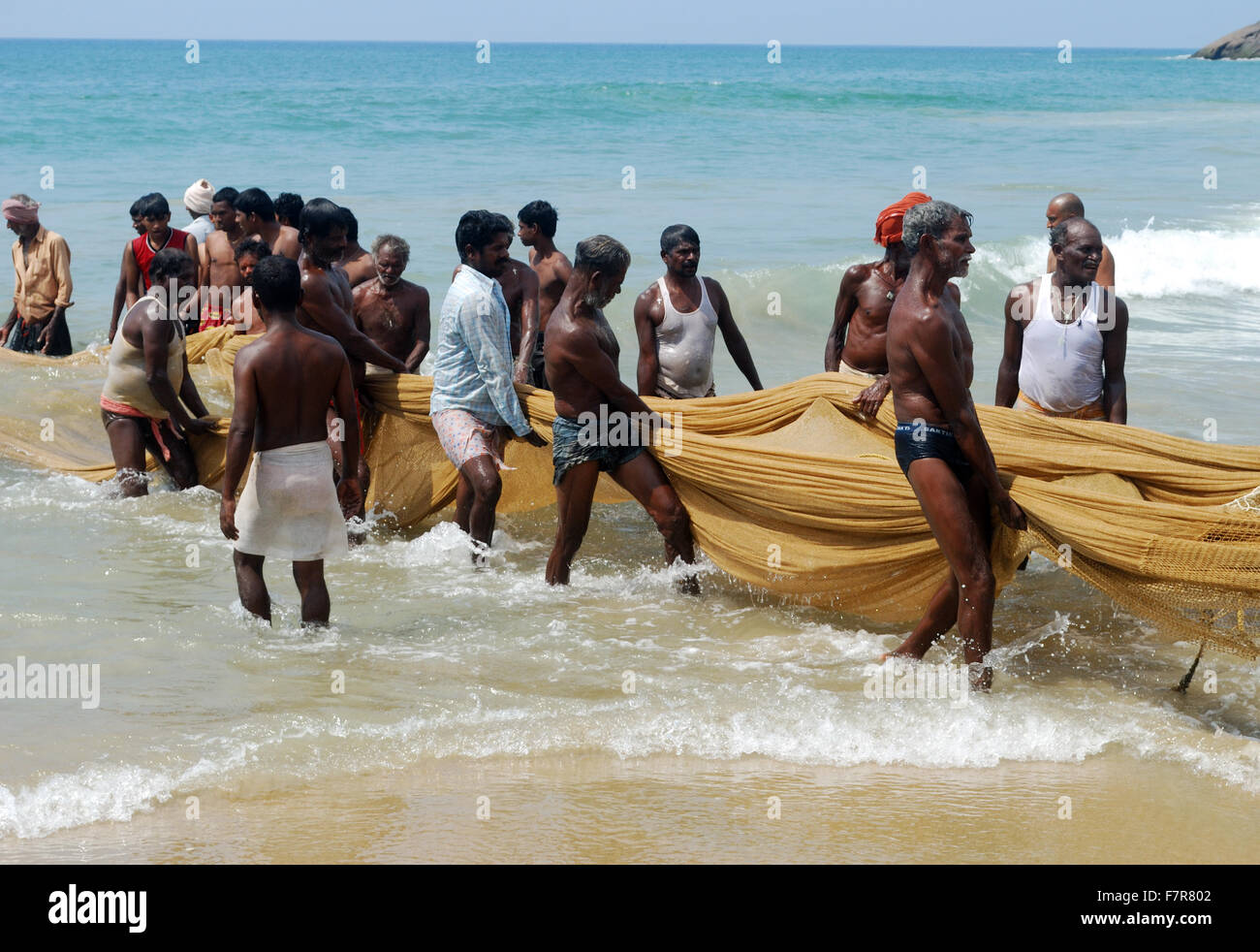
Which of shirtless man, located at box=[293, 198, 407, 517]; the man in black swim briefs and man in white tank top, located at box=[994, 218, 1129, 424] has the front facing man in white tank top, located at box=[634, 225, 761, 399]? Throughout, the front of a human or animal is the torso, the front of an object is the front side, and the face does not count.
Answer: the shirtless man

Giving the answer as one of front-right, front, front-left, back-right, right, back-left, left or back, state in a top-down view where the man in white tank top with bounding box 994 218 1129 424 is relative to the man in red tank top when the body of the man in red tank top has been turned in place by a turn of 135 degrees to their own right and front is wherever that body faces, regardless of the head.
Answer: back

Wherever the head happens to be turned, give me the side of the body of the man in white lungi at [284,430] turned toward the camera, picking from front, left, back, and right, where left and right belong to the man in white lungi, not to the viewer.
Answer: back

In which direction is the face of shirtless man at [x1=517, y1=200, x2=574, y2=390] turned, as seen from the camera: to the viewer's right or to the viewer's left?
to the viewer's left

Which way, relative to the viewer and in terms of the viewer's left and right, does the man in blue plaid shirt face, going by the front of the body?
facing to the right of the viewer

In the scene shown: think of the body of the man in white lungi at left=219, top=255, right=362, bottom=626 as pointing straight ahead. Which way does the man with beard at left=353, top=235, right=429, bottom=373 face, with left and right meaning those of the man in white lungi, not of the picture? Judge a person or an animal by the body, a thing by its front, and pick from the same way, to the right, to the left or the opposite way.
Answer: the opposite way

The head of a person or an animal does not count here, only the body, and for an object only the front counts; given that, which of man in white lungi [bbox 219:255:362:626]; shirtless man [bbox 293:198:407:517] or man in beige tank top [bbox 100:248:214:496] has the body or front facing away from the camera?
the man in white lungi

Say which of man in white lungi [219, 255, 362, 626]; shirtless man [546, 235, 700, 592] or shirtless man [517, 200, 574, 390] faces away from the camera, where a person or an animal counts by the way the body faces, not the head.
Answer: the man in white lungi

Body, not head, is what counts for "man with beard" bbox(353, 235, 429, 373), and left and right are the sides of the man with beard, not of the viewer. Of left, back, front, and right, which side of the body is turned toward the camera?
front

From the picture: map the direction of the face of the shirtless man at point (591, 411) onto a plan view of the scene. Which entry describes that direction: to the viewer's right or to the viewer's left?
to the viewer's right

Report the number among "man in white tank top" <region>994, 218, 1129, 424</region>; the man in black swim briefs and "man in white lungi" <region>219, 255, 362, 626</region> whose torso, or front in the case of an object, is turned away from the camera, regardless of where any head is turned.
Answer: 1

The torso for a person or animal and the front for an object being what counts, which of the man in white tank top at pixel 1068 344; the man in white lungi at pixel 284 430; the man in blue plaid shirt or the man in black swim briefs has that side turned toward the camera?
the man in white tank top
